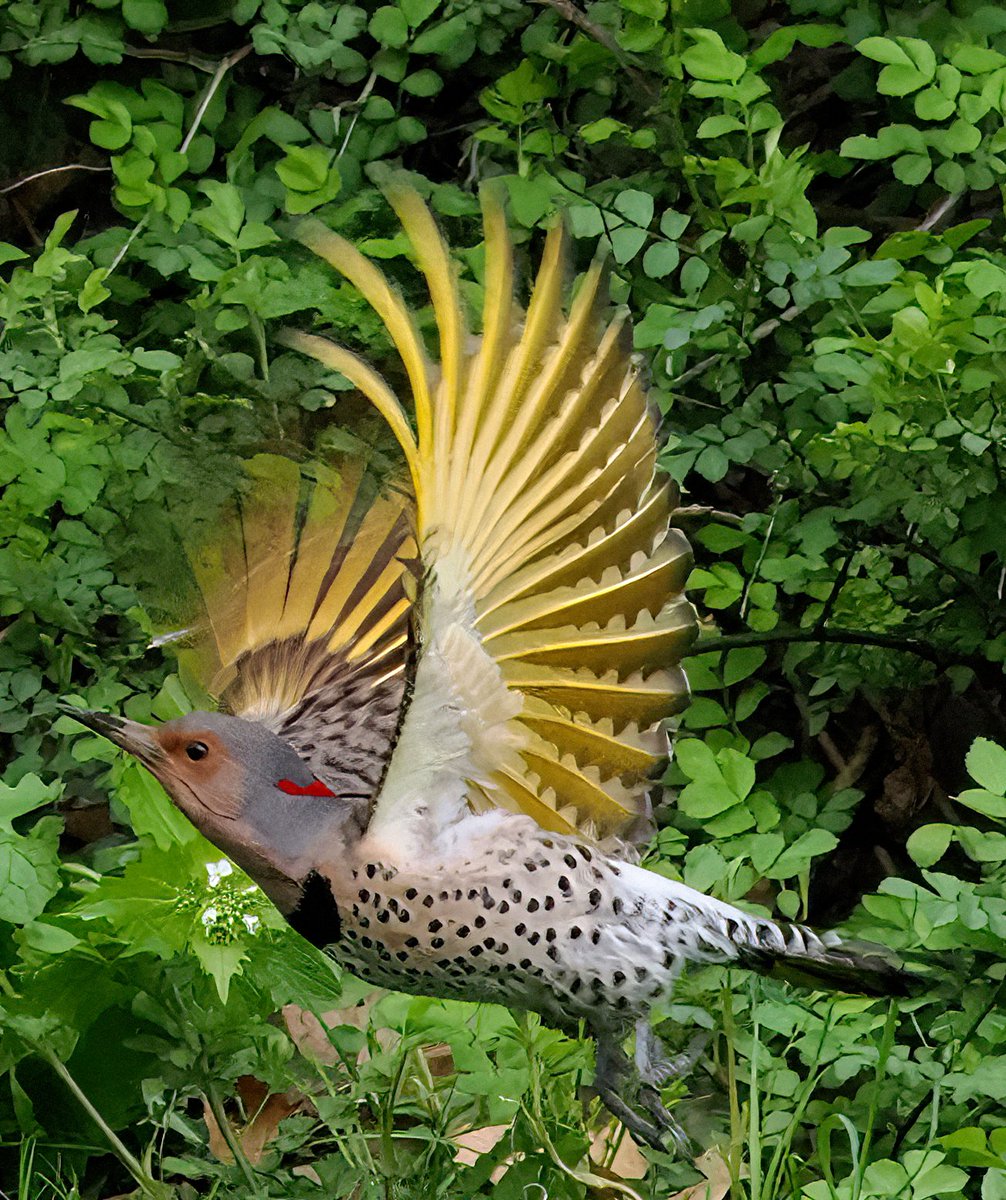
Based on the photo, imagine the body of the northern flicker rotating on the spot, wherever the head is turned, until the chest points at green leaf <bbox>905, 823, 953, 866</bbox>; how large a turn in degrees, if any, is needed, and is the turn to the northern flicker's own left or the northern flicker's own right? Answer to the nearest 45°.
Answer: approximately 135° to the northern flicker's own right

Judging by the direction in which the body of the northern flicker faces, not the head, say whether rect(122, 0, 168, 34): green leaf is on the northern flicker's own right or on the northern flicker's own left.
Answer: on the northern flicker's own right

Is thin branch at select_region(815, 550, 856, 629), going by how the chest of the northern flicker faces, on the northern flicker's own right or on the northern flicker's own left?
on the northern flicker's own right

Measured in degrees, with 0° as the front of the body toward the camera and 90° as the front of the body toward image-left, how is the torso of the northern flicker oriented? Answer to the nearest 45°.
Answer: approximately 90°

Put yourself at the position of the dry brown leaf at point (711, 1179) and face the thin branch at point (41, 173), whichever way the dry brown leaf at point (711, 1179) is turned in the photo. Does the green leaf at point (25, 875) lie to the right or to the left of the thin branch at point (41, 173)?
left

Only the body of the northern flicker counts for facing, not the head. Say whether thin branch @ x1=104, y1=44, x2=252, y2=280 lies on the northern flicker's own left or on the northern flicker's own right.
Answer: on the northern flicker's own right

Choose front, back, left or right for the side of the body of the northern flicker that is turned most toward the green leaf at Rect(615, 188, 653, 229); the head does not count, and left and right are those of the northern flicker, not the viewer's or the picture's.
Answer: right

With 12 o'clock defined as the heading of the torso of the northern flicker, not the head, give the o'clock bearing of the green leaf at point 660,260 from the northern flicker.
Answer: The green leaf is roughly at 3 o'clock from the northern flicker.

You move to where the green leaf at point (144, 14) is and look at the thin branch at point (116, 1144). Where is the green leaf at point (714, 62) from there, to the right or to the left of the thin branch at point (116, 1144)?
left

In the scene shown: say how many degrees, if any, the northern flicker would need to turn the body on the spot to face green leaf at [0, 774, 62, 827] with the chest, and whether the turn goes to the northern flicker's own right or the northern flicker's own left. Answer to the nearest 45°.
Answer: approximately 45° to the northern flicker's own right

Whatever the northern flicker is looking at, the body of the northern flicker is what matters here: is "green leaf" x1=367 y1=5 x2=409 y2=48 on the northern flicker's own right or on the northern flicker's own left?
on the northern flicker's own right
